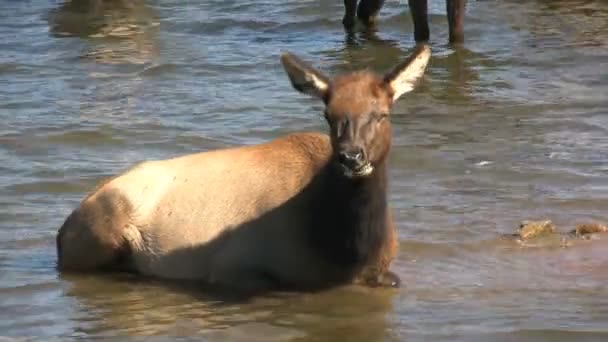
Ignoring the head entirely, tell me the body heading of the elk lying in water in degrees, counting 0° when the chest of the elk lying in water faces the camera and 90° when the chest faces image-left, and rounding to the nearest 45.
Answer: approximately 315°

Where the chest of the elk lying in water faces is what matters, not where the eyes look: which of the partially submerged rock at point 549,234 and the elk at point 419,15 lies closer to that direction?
the partially submerged rock

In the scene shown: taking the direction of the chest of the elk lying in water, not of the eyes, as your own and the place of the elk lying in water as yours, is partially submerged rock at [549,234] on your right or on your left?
on your left

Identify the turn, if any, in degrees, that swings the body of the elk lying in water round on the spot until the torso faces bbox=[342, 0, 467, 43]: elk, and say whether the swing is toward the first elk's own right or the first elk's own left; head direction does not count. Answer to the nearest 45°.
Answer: approximately 135° to the first elk's own left
